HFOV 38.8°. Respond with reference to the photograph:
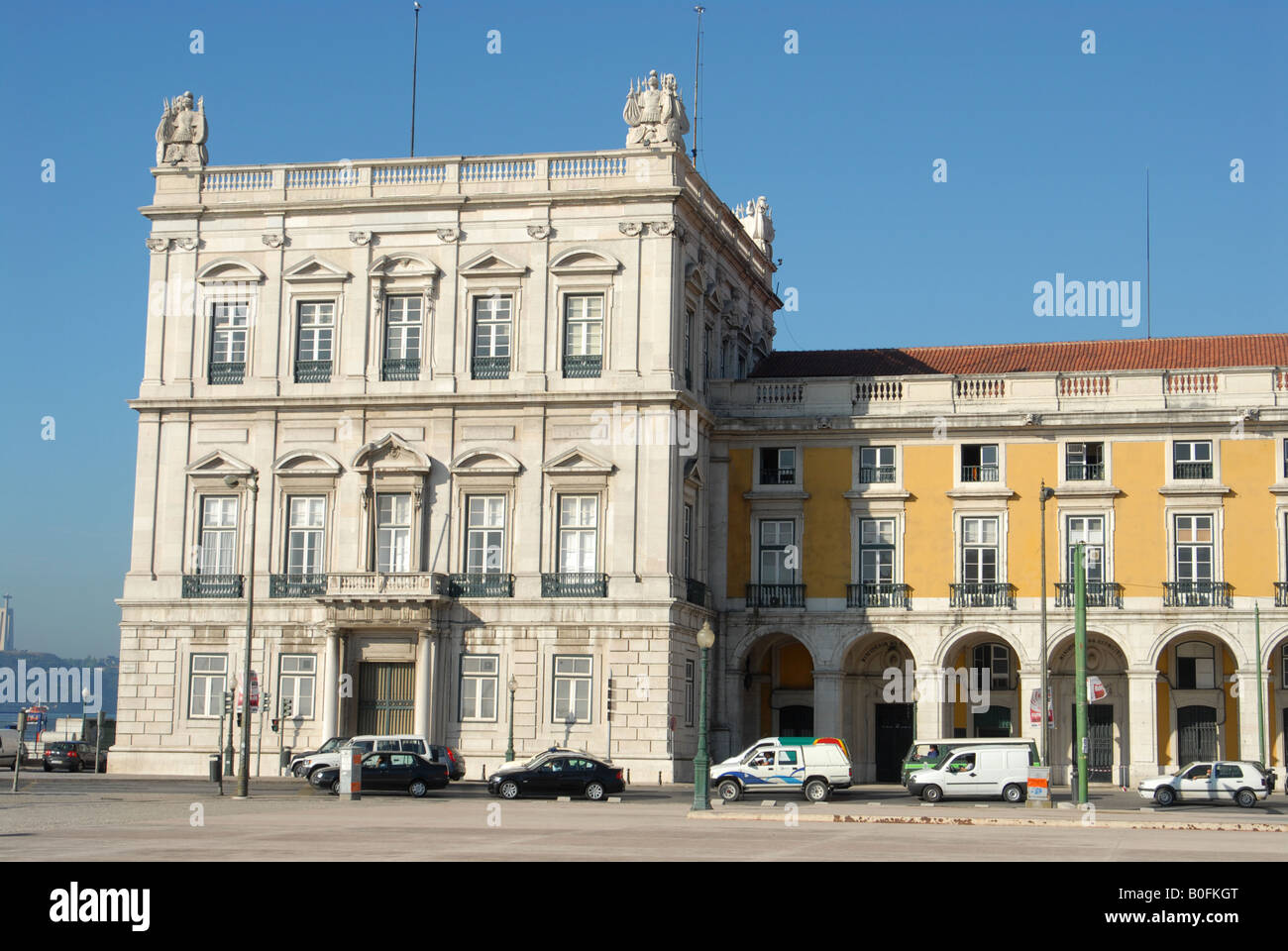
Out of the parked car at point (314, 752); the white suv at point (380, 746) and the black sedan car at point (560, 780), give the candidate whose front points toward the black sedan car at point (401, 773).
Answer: the black sedan car at point (560, 780)

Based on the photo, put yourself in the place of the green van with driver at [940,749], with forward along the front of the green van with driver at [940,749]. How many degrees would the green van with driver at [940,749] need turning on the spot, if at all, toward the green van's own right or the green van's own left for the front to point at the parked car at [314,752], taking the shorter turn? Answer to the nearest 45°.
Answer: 0° — it already faces it

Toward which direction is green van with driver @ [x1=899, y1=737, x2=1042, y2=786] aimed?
to the viewer's left

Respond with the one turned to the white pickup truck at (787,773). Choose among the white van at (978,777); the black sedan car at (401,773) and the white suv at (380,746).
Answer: the white van at (978,777)

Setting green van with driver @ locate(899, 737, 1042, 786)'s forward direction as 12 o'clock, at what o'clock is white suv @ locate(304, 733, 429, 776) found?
white suv @ locate(304, 733, 429, 776) is roughly at 11 o'clock from green van with driver @ locate(899, 737, 1042, 786).

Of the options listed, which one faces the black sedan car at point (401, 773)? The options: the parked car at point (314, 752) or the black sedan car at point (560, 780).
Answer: the black sedan car at point (560, 780)

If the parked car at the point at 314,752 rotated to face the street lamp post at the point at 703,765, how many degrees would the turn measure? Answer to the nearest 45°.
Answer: approximately 135° to its left

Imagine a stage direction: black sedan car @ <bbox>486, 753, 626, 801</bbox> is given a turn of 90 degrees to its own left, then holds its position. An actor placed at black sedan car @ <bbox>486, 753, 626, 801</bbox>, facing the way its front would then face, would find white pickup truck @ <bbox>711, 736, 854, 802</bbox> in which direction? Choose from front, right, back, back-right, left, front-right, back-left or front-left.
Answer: left

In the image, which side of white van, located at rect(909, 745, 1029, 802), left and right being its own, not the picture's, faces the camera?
left

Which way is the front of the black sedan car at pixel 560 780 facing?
to the viewer's left

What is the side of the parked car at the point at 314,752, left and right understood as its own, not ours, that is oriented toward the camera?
left

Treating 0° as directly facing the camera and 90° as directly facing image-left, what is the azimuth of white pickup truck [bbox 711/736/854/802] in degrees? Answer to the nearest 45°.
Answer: approximately 90°

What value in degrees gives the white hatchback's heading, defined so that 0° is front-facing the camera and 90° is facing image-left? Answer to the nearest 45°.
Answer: approximately 90°

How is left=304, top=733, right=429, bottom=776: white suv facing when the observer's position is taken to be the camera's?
facing to the left of the viewer

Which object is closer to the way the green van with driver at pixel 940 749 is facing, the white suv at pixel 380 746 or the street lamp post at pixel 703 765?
the white suv
